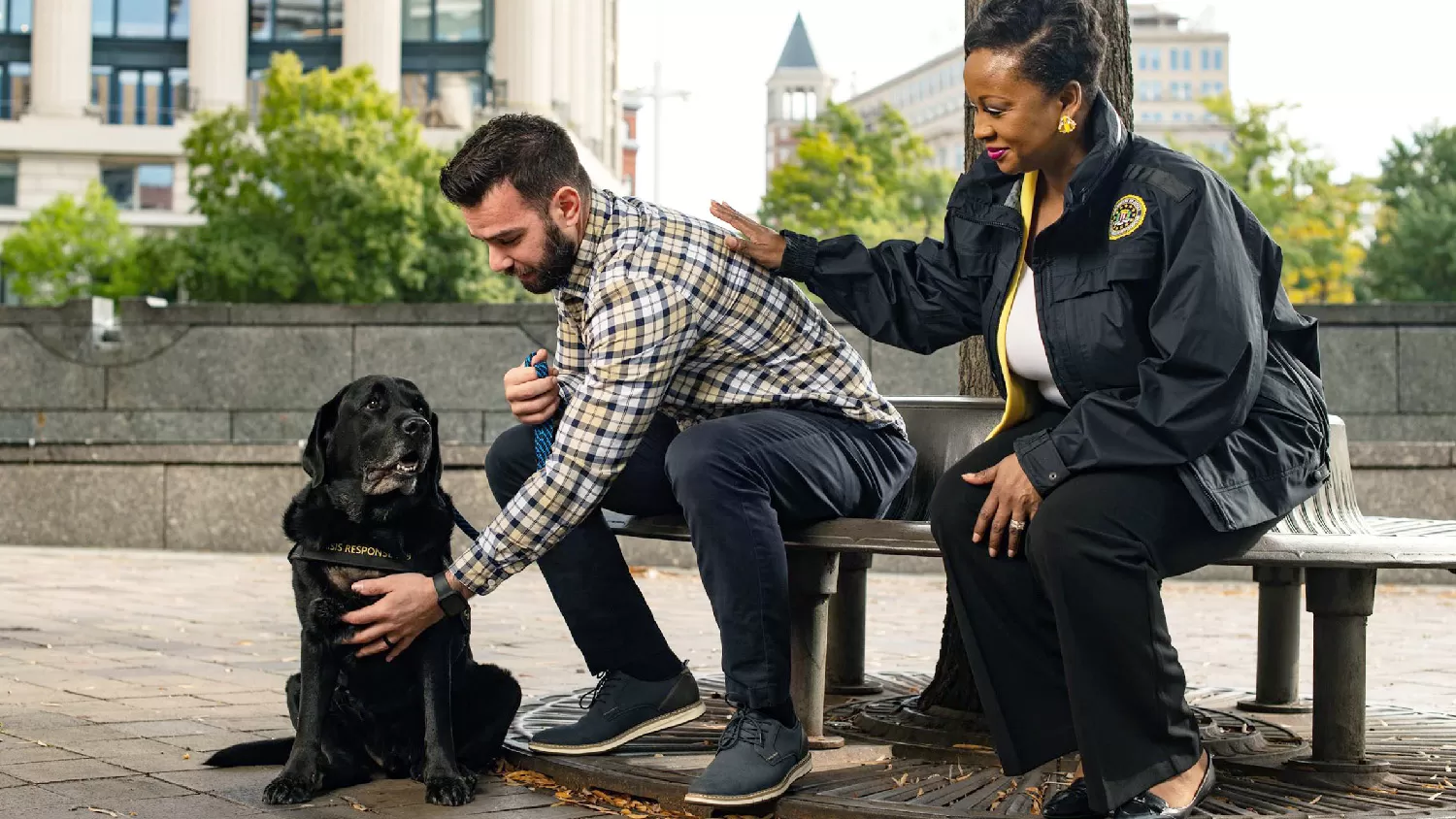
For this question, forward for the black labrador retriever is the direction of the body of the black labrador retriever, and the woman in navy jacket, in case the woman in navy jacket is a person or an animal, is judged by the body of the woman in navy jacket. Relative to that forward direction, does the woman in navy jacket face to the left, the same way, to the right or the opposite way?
to the right

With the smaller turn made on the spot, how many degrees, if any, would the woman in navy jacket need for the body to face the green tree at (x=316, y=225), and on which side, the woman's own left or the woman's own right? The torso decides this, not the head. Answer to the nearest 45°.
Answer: approximately 90° to the woman's own right

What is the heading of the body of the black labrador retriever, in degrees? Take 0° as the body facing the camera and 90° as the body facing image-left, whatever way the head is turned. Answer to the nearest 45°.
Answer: approximately 0°

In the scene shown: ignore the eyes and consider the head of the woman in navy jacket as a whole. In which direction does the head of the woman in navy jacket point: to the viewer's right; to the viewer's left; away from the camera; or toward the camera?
to the viewer's left

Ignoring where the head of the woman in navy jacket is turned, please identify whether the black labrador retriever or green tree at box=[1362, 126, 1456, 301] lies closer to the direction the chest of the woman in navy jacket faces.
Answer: the black labrador retriever

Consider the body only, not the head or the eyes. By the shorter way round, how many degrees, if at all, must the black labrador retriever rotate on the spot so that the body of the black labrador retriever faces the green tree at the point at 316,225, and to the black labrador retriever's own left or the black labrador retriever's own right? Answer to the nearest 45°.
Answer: approximately 180°

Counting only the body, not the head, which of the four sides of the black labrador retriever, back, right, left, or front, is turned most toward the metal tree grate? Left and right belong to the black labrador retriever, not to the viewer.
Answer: left

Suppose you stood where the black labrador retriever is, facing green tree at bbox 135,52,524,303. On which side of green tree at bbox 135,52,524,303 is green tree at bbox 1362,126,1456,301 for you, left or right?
right

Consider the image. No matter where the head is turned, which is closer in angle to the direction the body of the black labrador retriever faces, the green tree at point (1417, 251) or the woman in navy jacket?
the woman in navy jacket

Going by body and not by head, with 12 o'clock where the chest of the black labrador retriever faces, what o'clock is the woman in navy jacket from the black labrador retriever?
The woman in navy jacket is roughly at 10 o'clock from the black labrador retriever.

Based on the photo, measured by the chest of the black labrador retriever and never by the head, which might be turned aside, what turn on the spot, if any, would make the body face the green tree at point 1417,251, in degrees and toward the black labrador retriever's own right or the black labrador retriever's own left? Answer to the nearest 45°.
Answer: approximately 135° to the black labrador retriever's own left

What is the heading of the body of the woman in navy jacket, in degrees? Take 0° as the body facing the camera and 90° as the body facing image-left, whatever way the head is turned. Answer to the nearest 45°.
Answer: approximately 45°
